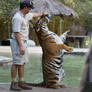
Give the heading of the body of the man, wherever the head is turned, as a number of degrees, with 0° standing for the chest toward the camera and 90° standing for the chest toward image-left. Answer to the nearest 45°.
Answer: approximately 270°

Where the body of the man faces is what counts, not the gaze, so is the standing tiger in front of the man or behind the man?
in front
